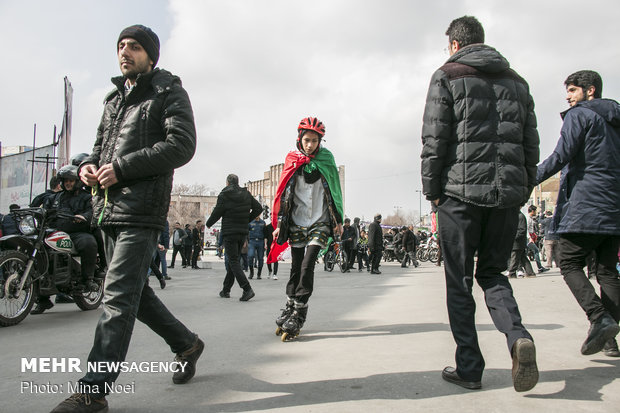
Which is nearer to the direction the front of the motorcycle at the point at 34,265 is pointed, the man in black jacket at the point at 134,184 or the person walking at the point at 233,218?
the man in black jacket

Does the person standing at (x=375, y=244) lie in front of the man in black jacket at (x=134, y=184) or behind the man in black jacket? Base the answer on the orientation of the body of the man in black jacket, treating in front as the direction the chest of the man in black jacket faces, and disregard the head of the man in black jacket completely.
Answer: behind

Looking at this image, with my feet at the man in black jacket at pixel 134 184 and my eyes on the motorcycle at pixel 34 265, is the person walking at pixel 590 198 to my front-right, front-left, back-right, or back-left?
back-right

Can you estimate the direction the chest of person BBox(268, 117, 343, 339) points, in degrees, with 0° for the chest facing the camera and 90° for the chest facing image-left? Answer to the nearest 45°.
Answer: approximately 0°

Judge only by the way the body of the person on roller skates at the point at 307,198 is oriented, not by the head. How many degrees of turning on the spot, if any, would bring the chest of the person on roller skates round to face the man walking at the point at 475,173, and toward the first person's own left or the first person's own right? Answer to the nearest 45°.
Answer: approximately 45° to the first person's own left

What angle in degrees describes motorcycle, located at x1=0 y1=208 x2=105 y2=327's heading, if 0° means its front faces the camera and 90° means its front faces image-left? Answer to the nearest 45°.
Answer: approximately 45°

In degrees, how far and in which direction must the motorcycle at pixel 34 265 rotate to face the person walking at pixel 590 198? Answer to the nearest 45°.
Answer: approximately 90° to its left

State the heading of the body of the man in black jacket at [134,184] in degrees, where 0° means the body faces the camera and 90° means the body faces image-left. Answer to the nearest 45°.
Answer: approximately 45°

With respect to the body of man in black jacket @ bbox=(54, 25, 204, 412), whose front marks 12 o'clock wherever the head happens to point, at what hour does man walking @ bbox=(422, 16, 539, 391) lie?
The man walking is roughly at 8 o'clock from the man in black jacket.
